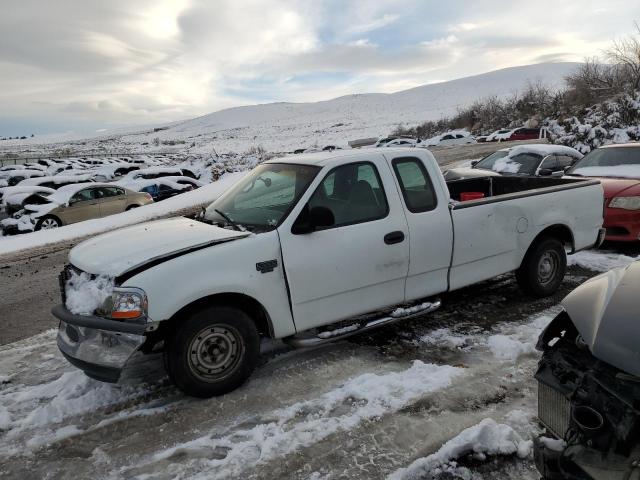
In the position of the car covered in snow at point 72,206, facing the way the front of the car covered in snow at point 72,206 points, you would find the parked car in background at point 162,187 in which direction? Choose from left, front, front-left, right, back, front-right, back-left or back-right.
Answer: back

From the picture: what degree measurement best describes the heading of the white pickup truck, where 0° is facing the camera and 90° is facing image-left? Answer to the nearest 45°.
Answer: approximately 45°

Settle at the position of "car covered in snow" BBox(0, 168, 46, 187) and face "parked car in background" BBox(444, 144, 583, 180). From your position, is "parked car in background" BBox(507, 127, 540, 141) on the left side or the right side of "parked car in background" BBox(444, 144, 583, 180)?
left

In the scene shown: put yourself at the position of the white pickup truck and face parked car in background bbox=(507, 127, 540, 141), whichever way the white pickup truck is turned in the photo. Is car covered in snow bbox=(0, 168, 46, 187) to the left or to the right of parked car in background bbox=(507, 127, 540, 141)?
left

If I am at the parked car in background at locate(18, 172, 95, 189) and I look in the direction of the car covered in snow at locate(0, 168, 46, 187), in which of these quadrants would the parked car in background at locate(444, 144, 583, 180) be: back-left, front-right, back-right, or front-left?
back-right

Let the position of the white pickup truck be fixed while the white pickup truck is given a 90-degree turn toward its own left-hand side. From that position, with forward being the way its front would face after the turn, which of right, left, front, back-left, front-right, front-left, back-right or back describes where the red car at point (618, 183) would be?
left

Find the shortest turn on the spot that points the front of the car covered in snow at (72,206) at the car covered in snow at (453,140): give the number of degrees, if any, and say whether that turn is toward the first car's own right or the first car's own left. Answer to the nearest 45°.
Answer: approximately 180°

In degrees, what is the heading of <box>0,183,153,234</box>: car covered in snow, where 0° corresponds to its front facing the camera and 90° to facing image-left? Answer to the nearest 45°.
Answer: approximately 45°
